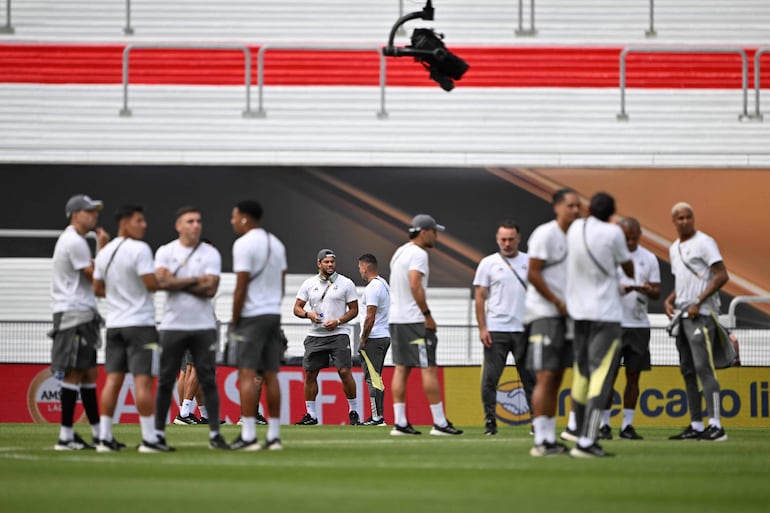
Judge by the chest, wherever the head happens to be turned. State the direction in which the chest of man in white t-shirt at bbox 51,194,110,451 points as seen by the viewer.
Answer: to the viewer's right

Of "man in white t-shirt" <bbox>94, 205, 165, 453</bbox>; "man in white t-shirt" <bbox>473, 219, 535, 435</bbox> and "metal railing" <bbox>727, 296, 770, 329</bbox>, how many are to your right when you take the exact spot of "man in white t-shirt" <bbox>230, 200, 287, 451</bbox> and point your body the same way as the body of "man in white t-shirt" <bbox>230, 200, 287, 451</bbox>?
2

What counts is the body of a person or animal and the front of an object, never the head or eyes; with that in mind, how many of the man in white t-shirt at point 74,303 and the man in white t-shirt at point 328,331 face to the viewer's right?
1

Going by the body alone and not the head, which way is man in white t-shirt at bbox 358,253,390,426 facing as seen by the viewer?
to the viewer's left

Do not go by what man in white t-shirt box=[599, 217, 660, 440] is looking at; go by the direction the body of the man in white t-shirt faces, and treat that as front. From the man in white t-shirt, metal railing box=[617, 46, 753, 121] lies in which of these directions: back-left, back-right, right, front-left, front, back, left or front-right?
back-right
